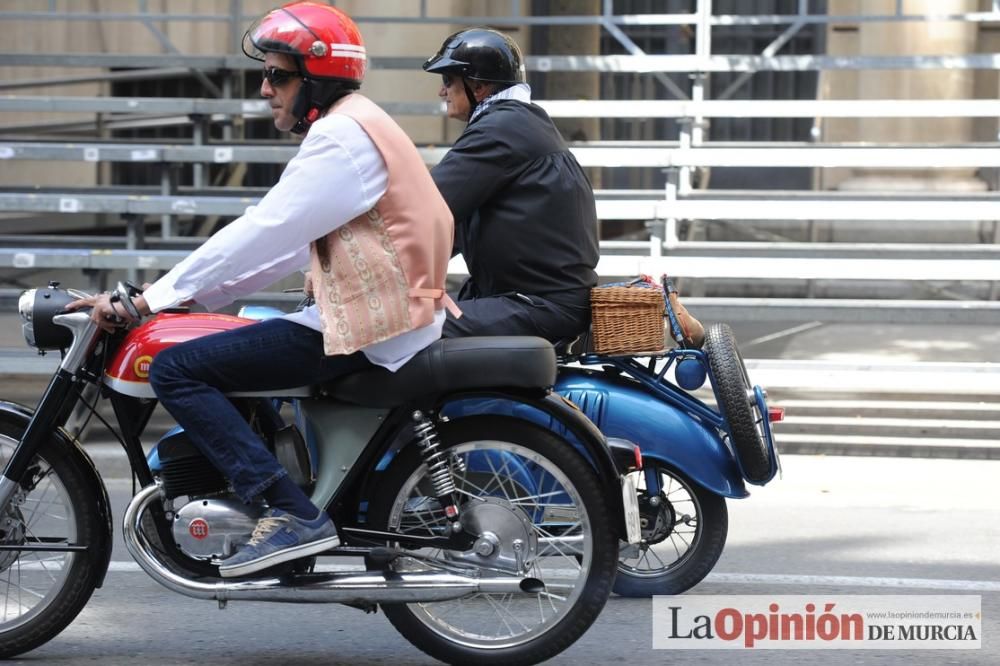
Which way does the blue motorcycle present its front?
to the viewer's left

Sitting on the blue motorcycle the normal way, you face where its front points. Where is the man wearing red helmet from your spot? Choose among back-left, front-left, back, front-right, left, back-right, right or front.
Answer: front-left

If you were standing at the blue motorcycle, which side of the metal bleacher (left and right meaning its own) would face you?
front

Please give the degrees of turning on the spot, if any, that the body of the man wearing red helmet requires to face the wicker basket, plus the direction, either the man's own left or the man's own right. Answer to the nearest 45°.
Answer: approximately 135° to the man's own right

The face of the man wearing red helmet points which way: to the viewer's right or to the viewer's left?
to the viewer's left

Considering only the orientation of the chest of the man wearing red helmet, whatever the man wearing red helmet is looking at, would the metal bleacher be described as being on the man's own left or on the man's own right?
on the man's own right

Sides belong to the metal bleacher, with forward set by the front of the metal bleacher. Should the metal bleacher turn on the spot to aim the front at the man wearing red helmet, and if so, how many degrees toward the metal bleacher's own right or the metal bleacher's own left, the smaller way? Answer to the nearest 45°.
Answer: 0° — it already faces them

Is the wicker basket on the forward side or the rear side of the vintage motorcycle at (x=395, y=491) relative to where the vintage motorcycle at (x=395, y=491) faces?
on the rear side

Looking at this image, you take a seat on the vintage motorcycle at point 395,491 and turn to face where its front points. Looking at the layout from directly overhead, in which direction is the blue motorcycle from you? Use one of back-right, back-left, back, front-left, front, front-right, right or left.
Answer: back-right

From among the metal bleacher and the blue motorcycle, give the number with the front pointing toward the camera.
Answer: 1

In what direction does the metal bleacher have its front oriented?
toward the camera

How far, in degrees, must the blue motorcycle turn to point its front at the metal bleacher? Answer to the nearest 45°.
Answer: approximately 90° to its right

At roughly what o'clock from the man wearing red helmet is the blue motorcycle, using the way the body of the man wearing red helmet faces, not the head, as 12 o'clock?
The blue motorcycle is roughly at 5 o'clock from the man wearing red helmet.

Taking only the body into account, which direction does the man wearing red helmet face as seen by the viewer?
to the viewer's left

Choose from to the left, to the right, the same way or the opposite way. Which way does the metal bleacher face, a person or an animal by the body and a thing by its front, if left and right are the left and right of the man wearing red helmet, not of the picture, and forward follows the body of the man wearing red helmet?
to the left

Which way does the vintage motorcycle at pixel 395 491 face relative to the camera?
to the viewer's left
